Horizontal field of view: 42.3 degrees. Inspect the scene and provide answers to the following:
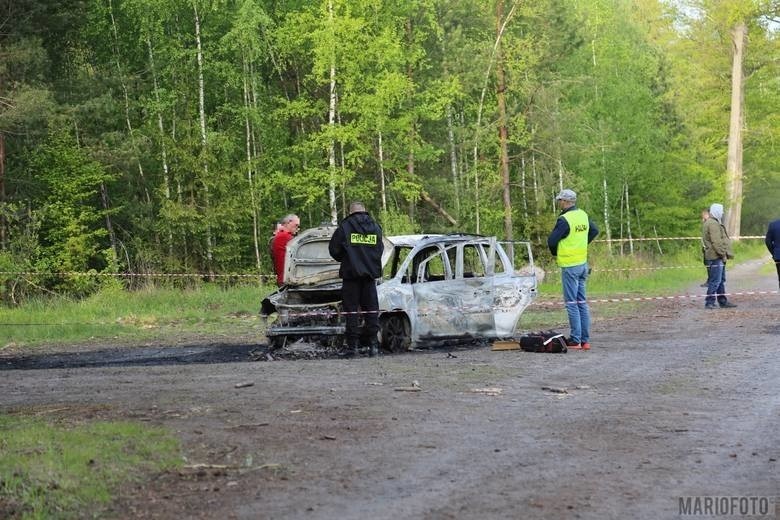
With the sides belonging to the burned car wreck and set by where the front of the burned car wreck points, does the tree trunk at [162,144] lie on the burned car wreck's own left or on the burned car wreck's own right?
on the burned car wreck's own right

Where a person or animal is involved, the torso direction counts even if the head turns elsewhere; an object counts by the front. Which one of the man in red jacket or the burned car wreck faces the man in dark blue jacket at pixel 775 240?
the man in red jacket

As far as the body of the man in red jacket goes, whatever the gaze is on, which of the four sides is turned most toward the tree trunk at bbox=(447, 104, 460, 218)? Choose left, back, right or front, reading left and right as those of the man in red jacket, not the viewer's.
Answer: left

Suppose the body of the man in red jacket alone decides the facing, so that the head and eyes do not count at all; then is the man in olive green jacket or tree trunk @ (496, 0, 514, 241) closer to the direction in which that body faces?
the man in olive green jacket

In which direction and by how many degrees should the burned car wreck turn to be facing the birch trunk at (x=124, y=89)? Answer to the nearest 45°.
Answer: approximately 90° to its right

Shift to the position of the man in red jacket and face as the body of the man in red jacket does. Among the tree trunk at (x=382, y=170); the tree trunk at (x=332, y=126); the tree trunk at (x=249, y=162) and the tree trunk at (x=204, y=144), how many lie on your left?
4

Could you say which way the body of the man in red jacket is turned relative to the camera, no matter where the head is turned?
to the viewer's right
